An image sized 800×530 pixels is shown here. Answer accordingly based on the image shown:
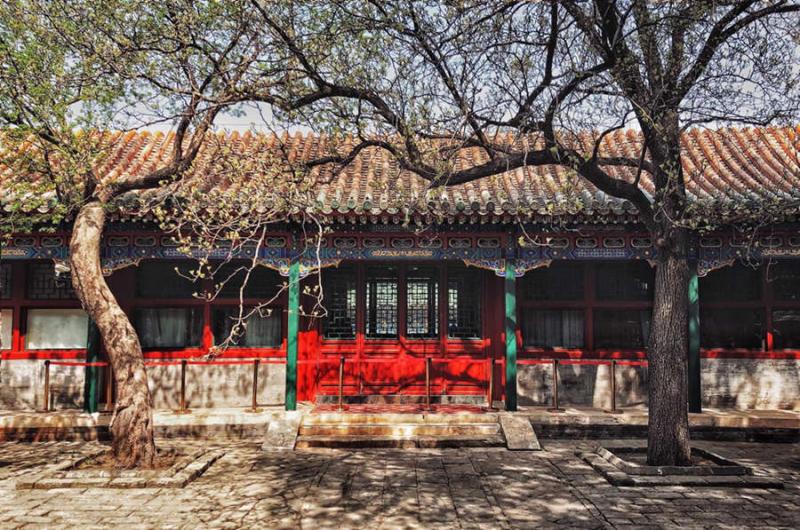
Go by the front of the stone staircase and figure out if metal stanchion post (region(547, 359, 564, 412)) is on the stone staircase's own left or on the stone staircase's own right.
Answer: on the stone staircase's own left

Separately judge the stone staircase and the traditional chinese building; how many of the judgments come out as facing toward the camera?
2

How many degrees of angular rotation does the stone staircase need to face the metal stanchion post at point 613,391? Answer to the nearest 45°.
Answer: approximately 90° to its left

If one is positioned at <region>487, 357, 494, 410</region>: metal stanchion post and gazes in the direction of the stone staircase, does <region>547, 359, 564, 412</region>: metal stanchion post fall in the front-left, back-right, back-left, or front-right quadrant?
back-left

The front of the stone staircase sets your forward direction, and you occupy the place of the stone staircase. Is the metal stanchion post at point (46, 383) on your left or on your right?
on your right

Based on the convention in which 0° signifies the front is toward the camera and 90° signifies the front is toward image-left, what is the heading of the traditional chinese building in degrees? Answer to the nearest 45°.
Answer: approximately 0°
